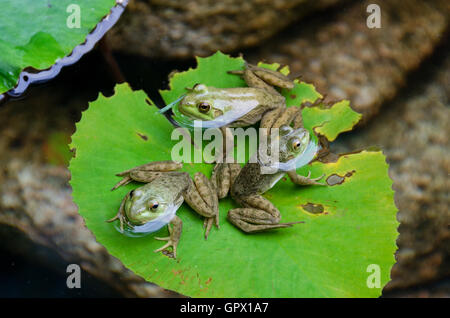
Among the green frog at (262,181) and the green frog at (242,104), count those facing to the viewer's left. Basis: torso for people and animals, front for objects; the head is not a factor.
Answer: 1

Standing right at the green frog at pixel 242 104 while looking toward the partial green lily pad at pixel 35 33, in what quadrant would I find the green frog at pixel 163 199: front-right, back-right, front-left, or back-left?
front-left

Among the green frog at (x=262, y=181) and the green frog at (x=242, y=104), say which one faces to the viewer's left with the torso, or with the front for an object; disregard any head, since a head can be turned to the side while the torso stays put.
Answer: the green frog at (x=242, y=104)

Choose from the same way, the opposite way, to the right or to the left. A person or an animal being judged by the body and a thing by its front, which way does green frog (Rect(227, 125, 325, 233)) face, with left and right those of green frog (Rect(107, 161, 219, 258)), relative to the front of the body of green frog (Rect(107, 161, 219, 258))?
the opposite way

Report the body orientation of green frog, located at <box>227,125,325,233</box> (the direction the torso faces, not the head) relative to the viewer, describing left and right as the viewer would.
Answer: facing away from the viewer and to the right of the viewer

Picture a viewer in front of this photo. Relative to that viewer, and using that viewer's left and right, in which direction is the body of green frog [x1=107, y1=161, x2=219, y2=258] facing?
facing the viewer and to the left of the viewer

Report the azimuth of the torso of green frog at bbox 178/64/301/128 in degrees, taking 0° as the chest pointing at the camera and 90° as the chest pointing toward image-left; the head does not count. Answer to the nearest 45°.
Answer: approximately 90°
